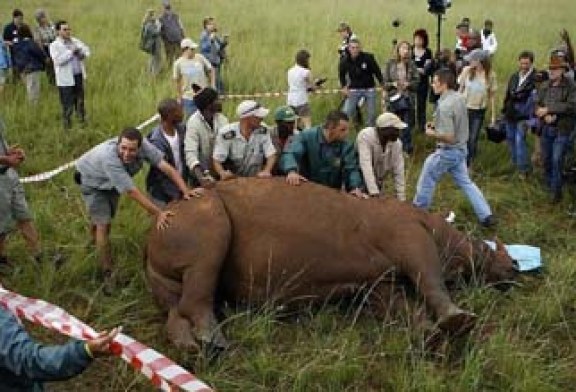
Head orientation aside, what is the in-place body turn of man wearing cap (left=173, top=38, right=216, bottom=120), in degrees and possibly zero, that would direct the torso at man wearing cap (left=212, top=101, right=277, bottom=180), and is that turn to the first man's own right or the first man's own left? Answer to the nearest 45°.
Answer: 0° — they already face them

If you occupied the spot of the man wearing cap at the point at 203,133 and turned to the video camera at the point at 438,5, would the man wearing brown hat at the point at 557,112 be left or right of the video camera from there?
right

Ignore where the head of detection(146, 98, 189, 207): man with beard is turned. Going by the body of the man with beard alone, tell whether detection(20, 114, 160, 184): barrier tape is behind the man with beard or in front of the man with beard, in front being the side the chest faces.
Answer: behind

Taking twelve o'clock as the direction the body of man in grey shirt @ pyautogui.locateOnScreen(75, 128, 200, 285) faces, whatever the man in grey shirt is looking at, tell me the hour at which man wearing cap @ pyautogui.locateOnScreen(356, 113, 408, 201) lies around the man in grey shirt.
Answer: The man wearing cap is roughly at 10 o'clock from the man in grey shirt.

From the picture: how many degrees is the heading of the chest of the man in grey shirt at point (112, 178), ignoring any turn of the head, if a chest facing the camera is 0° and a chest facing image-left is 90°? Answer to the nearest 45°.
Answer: approximately 315°

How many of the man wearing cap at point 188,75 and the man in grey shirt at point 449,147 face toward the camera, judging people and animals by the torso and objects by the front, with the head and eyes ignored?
1

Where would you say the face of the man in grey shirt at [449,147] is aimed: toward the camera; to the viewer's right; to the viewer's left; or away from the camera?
to the viewer's left

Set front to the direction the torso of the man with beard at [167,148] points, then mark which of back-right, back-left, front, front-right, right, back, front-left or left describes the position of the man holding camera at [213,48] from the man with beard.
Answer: back-left

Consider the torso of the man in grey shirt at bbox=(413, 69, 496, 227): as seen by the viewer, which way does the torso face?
to the viewer's left

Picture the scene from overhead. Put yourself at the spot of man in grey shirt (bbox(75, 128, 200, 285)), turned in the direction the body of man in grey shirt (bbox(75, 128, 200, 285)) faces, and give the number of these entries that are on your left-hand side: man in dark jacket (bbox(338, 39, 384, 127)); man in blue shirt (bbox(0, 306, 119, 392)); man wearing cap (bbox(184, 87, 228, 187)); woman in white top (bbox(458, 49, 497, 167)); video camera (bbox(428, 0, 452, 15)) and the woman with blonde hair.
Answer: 5
